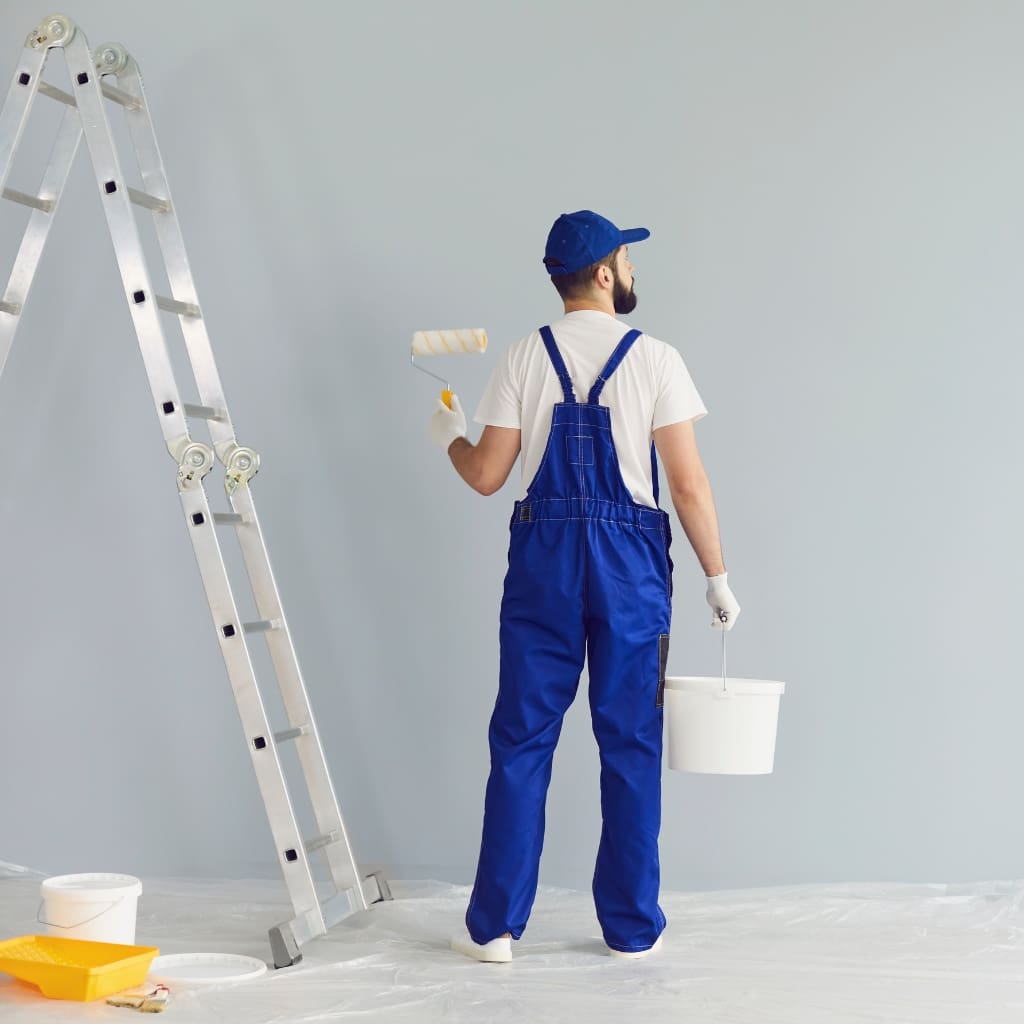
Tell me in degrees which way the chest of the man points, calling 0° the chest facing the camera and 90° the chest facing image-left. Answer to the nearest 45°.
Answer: approximately 180°

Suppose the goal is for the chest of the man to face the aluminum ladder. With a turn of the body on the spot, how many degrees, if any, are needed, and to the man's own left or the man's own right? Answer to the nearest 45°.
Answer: approximately 90° to the man's own left

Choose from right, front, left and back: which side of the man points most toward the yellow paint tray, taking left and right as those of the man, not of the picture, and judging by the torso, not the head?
left

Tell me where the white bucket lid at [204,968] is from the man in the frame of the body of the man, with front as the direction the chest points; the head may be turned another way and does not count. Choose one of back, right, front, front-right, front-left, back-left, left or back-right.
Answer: left

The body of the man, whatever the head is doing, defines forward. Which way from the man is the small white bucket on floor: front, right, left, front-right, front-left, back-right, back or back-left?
left
